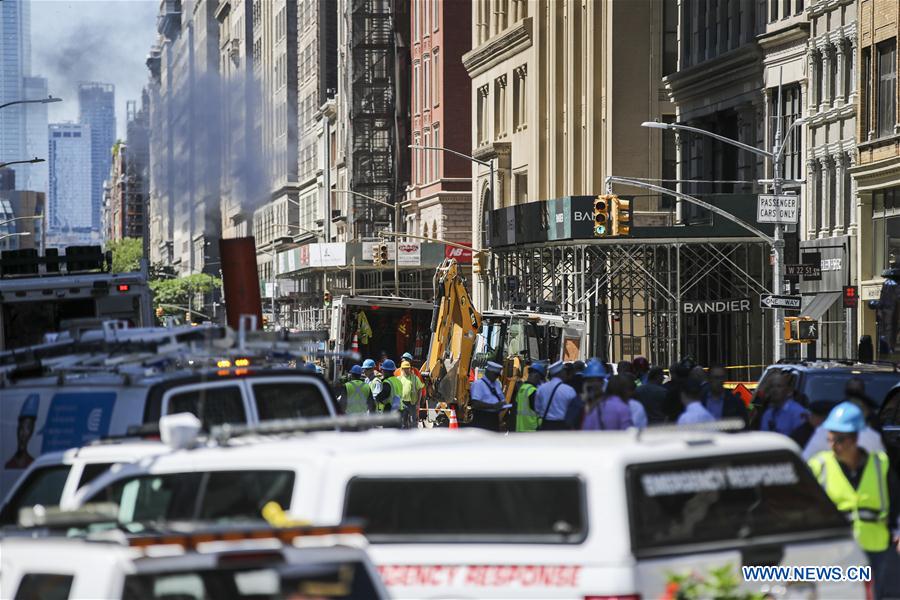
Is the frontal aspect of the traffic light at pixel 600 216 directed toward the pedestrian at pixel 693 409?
yes

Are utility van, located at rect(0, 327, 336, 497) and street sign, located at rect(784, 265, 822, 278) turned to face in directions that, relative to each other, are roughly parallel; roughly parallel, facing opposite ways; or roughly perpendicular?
roughly perpendicular

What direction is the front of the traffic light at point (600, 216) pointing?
toward the camera

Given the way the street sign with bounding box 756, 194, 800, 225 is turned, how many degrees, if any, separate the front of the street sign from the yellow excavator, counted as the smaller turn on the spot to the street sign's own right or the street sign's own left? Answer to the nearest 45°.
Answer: approximately 45° to the street sign's own right

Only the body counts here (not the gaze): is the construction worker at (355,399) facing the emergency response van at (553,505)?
no

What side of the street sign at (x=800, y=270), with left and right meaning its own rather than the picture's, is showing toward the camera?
front

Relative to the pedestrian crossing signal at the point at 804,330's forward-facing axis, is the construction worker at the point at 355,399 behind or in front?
in front

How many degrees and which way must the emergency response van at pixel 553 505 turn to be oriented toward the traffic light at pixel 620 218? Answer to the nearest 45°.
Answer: approximately 45° to its right

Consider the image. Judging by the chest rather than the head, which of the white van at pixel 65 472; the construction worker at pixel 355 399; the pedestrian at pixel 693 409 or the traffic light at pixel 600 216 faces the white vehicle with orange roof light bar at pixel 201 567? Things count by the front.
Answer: the traffic light

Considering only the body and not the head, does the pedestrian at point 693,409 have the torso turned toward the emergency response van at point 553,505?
no

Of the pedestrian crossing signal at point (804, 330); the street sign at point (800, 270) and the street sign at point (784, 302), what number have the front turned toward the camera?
3

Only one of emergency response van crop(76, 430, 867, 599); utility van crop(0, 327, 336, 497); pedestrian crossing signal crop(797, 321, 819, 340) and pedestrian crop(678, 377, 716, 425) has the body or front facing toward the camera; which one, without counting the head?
the pedestrian crossing signal

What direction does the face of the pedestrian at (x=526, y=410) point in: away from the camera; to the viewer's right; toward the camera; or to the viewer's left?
away from the camera

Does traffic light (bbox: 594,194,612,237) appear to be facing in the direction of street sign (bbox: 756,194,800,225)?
no

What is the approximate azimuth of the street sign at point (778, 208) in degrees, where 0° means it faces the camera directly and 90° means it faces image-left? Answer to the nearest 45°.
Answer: approximately 0°

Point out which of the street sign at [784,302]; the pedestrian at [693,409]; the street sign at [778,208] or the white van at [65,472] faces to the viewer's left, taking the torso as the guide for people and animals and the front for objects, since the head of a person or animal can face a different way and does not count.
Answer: the white van
